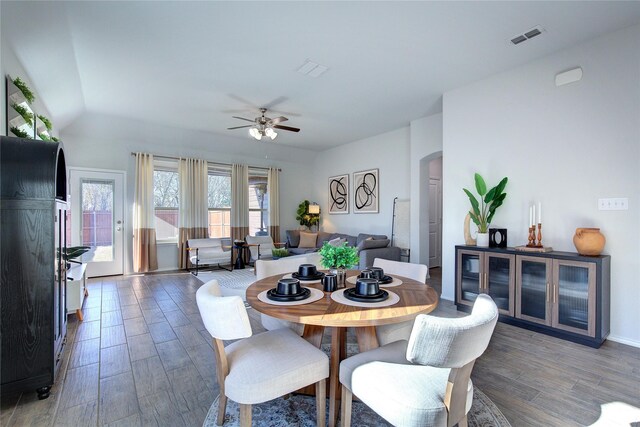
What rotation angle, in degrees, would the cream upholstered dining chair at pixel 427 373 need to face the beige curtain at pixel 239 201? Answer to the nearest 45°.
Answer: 0° — it already faces it

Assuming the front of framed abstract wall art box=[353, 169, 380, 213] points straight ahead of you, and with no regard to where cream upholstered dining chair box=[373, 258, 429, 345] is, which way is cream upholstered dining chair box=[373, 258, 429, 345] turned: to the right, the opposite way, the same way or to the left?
the same way

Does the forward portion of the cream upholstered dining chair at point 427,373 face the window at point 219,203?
yes

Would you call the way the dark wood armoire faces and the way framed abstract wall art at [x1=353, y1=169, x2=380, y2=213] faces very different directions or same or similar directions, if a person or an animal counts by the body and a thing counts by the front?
very different directions

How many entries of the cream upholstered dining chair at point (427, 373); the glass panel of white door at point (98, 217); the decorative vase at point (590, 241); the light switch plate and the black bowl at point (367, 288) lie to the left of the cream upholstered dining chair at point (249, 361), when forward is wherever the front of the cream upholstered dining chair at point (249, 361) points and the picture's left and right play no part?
1

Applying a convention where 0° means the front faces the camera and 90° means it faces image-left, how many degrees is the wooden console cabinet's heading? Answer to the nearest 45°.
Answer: approximately 45°

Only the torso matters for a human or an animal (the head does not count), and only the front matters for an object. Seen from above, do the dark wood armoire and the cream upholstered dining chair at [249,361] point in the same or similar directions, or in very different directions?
same or similar directions

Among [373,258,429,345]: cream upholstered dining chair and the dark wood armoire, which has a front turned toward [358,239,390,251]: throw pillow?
the dark wood armoire

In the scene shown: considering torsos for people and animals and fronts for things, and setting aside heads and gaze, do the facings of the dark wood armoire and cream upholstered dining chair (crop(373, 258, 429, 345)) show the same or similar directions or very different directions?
very different directions

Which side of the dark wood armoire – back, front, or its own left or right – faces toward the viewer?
right

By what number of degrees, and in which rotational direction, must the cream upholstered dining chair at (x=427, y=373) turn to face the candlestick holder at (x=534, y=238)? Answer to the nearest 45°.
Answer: approximately 90° to its right

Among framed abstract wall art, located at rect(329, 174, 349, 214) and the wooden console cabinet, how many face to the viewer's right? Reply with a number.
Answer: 0

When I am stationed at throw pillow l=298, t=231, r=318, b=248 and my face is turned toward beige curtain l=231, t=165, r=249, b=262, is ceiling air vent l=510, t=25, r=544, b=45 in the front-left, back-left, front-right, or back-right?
back-left

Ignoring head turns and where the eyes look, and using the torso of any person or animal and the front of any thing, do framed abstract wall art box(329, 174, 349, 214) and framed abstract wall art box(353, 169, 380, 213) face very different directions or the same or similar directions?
same or similar directions

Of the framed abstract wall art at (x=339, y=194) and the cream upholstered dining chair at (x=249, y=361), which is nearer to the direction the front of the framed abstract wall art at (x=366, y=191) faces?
the cream upholstered dining chair

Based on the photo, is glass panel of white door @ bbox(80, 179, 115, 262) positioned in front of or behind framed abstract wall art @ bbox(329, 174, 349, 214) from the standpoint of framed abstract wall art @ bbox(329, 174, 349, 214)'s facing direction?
in front

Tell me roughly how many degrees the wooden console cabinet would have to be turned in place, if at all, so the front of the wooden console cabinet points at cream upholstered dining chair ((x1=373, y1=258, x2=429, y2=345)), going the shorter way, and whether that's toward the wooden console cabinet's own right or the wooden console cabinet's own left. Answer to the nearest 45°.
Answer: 0° — it already faces it

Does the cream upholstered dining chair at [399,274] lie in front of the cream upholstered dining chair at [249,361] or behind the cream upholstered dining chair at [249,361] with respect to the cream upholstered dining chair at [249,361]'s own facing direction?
in front
